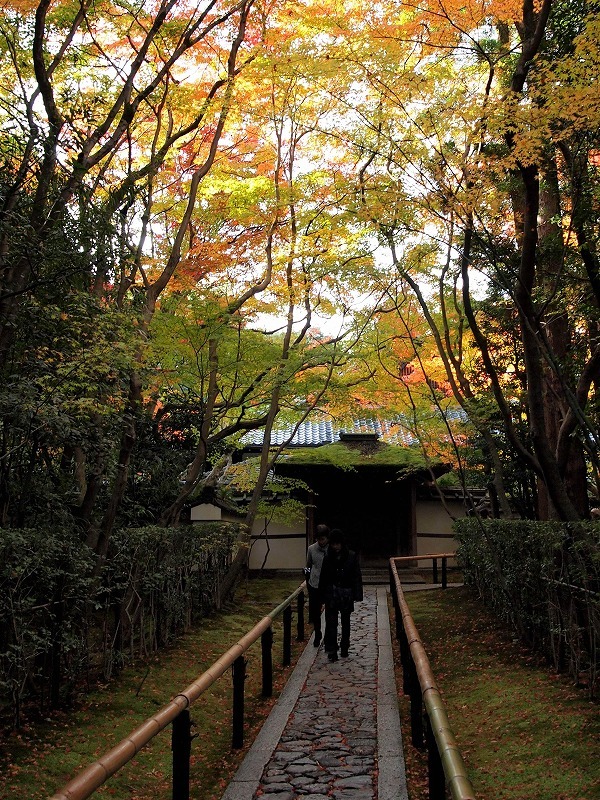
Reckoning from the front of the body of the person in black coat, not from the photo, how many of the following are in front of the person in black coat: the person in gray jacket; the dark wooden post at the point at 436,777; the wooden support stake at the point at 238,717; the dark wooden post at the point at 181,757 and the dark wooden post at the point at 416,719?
4

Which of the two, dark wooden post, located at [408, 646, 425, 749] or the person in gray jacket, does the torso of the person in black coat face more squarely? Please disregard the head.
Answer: the dark wooden post

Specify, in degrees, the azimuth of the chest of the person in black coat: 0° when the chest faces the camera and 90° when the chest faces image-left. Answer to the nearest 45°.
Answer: approximately 0°

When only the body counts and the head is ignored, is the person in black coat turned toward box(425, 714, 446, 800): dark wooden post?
yes

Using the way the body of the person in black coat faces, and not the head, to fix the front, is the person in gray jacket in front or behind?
behind

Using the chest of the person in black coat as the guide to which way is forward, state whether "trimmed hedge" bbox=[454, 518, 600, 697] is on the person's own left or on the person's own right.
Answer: on the person's own left

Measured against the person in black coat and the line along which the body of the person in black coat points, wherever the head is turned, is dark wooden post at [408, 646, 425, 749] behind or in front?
in front

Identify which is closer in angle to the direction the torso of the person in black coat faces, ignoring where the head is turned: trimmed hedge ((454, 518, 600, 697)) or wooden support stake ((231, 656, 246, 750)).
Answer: the wooden support stake

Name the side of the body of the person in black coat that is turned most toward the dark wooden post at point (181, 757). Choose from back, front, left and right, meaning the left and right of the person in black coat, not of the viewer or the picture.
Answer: front

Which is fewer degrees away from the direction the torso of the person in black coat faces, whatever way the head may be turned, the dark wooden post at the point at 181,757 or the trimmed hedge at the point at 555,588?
the dark wooden post

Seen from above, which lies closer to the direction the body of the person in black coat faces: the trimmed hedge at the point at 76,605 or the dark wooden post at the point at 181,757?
the dark wooden post

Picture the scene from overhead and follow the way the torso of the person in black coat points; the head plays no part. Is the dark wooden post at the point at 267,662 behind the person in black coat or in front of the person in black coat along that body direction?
in front

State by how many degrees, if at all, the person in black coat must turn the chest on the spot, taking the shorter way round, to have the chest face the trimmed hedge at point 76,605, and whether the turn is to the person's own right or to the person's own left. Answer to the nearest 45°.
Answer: approximately 45° to the person's own right

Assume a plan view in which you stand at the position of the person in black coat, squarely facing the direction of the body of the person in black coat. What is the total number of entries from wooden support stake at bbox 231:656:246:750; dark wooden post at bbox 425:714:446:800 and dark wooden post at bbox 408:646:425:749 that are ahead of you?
3

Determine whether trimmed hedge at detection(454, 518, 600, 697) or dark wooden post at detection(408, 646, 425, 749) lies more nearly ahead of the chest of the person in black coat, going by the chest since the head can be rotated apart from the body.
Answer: the dark wooden post
